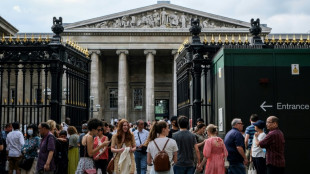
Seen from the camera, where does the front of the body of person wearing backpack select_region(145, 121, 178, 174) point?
away from the camera

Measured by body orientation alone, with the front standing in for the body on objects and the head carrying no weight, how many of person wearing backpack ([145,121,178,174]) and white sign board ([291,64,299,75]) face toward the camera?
1

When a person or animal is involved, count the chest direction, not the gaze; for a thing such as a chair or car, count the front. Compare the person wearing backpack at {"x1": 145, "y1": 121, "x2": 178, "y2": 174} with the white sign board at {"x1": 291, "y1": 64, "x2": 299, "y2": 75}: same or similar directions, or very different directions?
very different directions

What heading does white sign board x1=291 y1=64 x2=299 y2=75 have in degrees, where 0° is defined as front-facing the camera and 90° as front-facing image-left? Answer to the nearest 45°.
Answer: approximately 0°

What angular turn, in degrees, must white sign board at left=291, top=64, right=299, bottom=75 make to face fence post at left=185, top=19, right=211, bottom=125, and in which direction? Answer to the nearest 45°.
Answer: approximately 90° to its right
